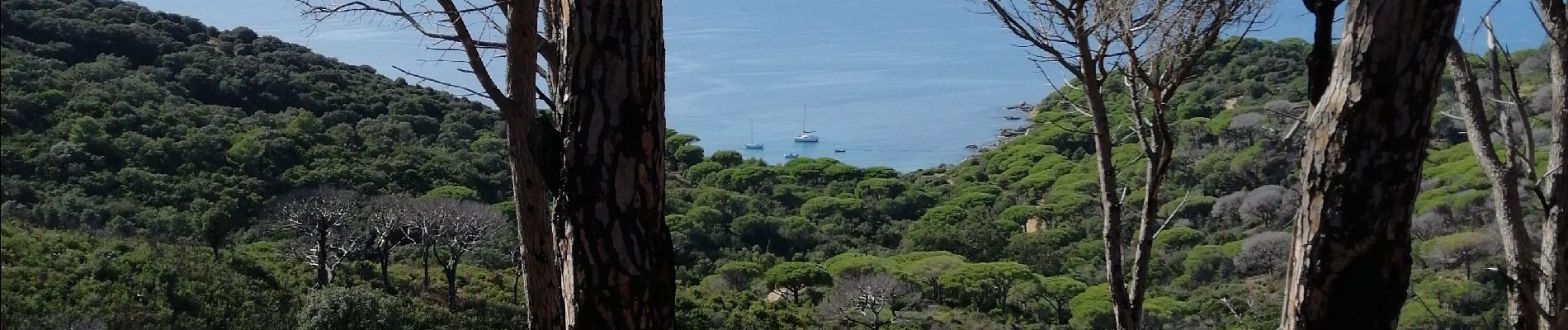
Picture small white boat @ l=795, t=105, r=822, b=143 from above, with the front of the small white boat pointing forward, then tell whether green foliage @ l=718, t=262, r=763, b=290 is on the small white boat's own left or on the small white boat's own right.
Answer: on the small white boat's own left

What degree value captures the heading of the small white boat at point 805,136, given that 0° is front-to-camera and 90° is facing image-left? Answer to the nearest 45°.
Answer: approximately 90°

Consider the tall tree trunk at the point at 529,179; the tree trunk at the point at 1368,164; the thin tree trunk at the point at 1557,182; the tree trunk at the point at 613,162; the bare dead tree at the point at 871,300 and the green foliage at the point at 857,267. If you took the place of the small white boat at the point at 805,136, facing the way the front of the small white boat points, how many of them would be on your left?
6

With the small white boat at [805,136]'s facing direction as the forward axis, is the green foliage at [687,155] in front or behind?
in front

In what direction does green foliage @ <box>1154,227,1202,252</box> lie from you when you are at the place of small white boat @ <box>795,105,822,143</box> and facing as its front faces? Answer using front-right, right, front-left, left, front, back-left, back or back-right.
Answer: back-left

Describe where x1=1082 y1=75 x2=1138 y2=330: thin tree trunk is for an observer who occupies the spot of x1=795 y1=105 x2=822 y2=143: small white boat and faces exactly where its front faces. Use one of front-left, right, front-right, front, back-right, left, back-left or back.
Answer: left

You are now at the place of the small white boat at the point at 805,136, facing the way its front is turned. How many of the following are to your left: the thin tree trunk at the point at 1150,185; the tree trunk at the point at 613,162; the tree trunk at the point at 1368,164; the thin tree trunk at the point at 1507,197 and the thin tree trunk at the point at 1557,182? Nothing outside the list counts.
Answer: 5

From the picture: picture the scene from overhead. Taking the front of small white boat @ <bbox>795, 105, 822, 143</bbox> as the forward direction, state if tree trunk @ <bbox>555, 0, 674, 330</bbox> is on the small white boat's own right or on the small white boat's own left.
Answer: on the small white boat's own left

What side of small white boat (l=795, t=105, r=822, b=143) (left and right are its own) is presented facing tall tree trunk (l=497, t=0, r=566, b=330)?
left

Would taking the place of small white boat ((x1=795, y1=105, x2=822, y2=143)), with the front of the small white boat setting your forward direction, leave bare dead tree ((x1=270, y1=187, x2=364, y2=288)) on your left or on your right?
on your left

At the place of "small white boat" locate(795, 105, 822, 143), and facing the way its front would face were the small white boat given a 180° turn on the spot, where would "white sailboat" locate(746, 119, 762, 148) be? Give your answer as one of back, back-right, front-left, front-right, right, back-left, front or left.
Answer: back

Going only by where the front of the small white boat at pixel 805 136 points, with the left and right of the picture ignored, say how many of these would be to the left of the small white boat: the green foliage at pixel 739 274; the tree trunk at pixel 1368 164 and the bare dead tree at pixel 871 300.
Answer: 3

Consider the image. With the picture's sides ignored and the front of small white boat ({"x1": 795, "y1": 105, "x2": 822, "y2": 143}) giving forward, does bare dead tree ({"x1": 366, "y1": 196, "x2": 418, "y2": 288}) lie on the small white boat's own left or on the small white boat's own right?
on the small white boat's own left

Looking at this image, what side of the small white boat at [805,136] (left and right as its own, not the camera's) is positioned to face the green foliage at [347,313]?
left

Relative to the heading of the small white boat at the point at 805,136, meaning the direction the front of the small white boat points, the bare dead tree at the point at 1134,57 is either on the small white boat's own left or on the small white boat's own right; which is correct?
on the small white boat's own left
